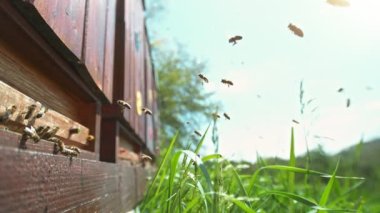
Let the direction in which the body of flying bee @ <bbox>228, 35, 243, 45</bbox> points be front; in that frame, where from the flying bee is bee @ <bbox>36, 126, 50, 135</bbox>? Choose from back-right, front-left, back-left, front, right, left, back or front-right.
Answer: front-left

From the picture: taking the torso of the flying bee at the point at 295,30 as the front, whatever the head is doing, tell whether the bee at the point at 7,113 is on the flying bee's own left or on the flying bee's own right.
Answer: on the flying bee's own left

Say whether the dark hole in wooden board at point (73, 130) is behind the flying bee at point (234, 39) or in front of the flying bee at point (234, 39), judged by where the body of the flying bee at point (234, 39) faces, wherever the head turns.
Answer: in front

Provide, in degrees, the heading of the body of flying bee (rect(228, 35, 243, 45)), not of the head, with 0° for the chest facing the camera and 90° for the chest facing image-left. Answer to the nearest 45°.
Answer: approximately 90°

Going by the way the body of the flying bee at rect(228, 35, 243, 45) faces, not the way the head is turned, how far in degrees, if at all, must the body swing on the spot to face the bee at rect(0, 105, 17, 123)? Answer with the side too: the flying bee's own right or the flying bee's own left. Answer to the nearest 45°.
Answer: approximately 45° to the flying bee's own left

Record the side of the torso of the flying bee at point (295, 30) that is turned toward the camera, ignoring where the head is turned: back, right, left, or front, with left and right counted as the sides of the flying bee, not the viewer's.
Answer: left

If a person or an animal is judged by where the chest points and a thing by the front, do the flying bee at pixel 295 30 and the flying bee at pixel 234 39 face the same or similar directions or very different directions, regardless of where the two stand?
same or similar directions

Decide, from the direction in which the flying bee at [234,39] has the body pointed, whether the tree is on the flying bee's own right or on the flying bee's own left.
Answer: on the flying bee's own right

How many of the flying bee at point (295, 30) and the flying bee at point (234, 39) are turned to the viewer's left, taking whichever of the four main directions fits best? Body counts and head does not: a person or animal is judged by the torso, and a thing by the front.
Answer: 2

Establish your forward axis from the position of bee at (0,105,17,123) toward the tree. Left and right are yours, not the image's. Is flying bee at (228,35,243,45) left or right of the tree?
right

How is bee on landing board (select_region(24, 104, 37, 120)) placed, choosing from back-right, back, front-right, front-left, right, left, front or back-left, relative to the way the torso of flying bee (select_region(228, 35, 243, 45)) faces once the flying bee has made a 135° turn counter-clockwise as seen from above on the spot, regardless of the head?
right

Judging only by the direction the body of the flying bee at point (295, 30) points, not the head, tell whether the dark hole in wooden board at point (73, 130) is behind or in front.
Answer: in front

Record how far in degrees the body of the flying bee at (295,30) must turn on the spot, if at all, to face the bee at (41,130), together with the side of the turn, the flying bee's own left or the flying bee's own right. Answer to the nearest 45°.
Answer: approximately 45° to the flying bee's own left

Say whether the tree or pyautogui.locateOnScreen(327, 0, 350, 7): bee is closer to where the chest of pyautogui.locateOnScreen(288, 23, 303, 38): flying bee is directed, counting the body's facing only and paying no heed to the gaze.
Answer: the tree
